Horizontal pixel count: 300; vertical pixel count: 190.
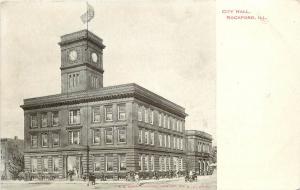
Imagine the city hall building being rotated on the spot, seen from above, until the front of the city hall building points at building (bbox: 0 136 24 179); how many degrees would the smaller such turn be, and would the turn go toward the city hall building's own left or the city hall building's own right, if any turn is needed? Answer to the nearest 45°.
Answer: approximately 45° to the city hall building's own right

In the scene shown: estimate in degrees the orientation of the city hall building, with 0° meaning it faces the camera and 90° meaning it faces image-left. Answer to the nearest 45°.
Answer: approximately 45°
